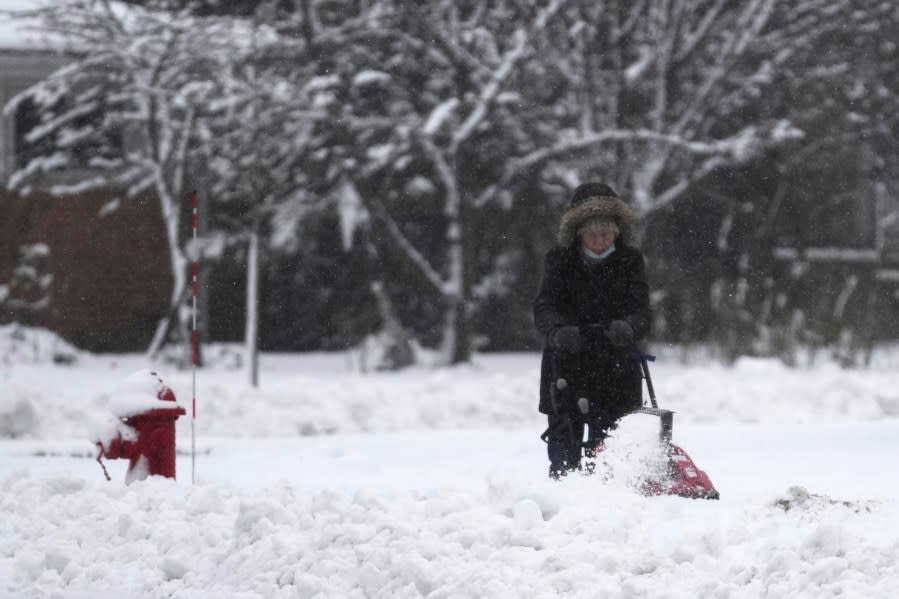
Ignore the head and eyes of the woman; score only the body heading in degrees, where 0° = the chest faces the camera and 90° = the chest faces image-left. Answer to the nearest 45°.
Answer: approximately 0°

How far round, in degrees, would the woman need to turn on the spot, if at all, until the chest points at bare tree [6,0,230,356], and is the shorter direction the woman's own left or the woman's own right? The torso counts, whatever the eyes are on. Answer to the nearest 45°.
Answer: approximately 135° to the woman's own right

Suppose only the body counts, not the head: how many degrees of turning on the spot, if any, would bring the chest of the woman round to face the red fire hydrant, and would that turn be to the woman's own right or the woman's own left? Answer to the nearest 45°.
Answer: approximately 90° to the woman's own right

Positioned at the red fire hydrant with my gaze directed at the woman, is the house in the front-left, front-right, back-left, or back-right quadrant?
back-left

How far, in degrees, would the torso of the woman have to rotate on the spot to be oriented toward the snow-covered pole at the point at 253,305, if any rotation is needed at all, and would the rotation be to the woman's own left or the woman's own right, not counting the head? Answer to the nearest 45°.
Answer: approximately 135° to the woman's own right

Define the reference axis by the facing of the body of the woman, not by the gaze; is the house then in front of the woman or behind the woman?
behind
